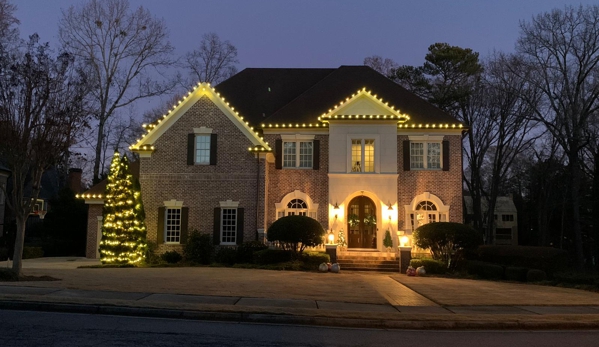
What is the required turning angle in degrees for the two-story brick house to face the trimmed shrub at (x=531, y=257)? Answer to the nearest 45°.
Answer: approximately 45° to its left

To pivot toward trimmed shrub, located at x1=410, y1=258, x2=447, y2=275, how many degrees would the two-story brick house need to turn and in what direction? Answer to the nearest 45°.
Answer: approximately 45° to its left

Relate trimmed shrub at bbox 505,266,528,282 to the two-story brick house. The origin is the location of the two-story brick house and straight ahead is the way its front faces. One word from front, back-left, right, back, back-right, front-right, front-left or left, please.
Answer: front-left

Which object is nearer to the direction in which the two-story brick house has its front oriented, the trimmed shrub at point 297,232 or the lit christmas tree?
the trimmed shrub

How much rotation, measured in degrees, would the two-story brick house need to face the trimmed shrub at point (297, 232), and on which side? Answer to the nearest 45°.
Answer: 0° — it already faces it

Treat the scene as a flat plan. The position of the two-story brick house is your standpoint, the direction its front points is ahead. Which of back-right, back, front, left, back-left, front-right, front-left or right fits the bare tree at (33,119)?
front-right

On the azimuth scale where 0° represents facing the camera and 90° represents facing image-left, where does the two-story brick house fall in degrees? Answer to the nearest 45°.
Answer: approximately 0°

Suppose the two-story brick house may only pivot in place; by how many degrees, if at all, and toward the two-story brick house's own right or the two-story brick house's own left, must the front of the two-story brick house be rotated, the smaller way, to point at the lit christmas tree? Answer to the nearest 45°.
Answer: approximately 90° to the two-story brick house's own right

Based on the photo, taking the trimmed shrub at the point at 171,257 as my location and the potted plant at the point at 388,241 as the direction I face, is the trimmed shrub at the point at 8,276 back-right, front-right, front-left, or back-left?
back-right
